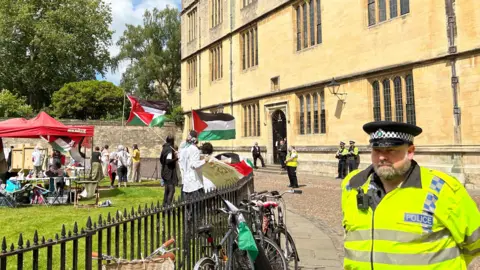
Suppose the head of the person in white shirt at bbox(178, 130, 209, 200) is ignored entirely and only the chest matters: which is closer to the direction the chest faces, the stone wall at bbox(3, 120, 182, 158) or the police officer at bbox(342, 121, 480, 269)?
the stone wall

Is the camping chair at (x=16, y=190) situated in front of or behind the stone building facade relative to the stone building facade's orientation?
in front

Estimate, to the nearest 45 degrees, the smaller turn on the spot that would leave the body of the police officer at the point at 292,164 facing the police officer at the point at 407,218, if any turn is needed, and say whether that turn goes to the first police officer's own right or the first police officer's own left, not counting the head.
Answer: approximately 90° to the first police officer's own left

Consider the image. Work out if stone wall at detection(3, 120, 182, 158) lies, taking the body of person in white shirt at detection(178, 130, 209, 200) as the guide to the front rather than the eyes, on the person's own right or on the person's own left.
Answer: on the person's own left

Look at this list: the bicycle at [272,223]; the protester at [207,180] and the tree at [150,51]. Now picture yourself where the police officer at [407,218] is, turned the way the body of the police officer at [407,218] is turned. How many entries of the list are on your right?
3

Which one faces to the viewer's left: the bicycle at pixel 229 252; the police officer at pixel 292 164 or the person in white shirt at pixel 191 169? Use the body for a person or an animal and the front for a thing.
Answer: the police officer

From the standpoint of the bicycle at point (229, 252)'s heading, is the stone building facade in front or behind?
in front

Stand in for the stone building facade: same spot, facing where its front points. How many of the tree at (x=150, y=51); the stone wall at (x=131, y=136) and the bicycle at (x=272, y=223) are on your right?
2

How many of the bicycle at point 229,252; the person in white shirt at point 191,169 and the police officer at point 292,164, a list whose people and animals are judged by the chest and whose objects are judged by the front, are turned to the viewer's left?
1

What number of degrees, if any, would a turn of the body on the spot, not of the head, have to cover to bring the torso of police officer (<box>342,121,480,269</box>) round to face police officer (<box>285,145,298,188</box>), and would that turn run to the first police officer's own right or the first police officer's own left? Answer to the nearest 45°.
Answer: approximately 135° to the first police officer's own right

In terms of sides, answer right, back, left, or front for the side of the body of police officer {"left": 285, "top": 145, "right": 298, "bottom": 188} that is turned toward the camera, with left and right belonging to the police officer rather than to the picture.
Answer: left

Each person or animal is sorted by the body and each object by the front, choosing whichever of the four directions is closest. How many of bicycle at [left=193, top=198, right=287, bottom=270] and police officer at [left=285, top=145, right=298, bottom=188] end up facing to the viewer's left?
1
